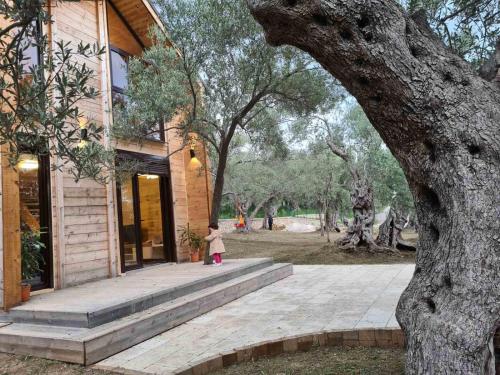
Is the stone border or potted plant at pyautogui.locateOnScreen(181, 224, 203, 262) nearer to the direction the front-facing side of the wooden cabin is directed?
the stone border

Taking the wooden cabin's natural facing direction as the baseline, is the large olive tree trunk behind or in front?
in front
